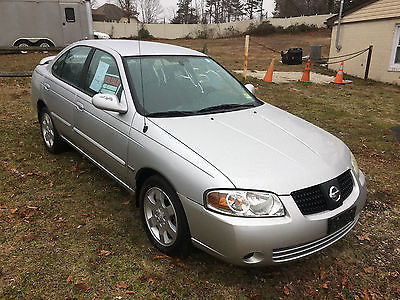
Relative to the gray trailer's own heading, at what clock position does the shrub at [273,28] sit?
The shrub is roughly at 11 o'clock from the gray trailer.

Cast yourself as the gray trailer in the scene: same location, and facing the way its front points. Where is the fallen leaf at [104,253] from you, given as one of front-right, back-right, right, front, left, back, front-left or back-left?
right

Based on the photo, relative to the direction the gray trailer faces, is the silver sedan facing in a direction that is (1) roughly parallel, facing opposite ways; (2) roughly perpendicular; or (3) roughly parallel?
roughly perpendicular

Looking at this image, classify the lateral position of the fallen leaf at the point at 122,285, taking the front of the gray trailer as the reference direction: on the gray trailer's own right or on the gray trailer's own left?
on the gray trailer's own right

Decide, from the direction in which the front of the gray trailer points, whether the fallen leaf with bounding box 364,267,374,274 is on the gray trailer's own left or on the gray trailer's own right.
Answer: on the gray trailer's own right

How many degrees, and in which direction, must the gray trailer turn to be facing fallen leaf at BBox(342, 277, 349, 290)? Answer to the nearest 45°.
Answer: approximately 90° to its right

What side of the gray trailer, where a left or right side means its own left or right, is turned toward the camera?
right

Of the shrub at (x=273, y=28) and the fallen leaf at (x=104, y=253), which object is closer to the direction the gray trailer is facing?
the shrub

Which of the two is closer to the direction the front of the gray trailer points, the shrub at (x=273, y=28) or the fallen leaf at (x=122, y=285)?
the shrub
